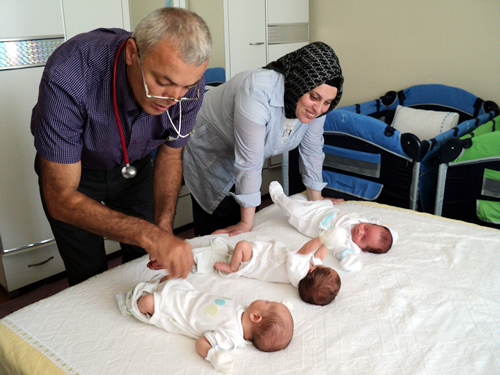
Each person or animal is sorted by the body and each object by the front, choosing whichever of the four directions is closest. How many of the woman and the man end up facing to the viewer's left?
0

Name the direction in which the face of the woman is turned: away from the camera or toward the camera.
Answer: toward the camera

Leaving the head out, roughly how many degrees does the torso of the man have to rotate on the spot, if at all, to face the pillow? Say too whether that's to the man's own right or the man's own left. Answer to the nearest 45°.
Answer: approximately 90° to the man's own left

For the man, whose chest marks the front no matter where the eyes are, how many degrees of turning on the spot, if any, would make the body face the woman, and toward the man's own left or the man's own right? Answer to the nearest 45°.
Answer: approximately 90° to the man's own left

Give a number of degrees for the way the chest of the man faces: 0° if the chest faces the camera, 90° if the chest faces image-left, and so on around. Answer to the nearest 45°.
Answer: approximately 315°

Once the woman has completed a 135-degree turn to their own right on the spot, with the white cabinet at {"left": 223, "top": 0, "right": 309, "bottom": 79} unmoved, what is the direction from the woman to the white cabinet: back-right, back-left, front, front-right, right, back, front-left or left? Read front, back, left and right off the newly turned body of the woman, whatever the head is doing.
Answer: right

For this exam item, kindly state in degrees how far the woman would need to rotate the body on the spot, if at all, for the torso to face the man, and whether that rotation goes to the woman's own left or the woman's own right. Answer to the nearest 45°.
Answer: approximately 90° to the woman's own right
